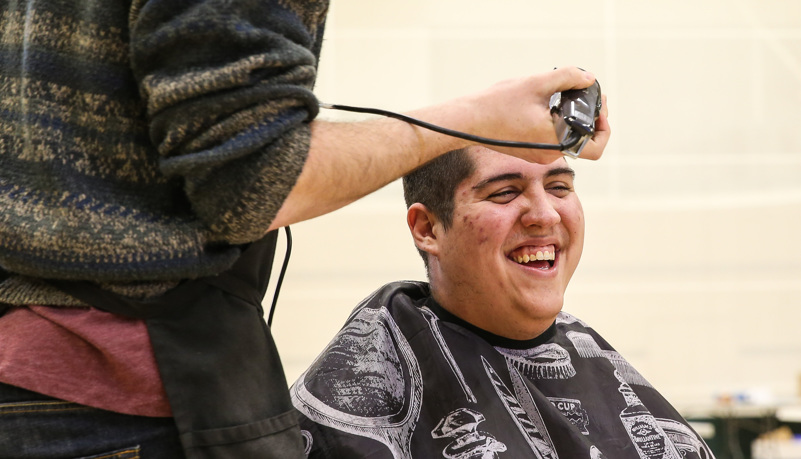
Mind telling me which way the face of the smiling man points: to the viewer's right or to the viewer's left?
to the viewer's right

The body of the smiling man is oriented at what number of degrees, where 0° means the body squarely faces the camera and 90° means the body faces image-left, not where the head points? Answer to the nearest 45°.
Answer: approximately 315°
